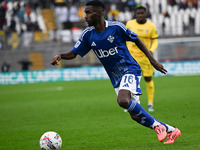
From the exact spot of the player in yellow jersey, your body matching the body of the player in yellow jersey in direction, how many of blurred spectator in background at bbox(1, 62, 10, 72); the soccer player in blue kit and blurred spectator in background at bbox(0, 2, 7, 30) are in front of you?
1

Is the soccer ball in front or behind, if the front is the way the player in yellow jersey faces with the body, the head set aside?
in front

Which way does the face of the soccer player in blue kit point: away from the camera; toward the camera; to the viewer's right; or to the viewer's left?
to the viewer's left

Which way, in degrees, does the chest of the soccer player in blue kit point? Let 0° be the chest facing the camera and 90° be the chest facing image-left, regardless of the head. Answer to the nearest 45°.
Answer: approximately 45°

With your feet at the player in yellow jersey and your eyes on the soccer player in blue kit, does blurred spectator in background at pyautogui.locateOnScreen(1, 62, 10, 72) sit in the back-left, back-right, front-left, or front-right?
back-right

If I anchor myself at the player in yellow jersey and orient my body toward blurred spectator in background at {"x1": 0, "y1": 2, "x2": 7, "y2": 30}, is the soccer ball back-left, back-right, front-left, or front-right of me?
back-left

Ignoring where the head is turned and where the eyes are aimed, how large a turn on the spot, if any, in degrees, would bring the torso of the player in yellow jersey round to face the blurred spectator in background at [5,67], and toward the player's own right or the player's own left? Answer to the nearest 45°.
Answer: approximately 135° to the player's own right

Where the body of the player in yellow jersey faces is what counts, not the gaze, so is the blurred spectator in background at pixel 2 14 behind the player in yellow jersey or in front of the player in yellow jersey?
behind

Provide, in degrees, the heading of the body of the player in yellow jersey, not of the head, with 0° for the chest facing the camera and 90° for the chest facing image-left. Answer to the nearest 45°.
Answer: approximately 0°

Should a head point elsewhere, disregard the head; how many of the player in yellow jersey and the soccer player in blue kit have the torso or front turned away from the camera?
0

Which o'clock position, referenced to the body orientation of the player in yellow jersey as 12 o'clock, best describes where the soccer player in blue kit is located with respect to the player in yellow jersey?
The soccer player in blue kit is roughly at 12 o'clock from the player in yellow jersey.

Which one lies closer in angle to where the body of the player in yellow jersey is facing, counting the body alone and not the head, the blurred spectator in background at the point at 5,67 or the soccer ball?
the soccer ball

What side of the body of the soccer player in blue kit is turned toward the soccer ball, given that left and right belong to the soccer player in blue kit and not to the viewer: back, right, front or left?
front

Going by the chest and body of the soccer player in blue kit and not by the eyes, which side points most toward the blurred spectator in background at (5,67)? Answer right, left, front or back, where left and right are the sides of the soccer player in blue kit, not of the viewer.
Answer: right
